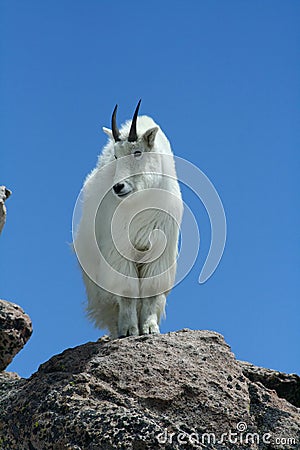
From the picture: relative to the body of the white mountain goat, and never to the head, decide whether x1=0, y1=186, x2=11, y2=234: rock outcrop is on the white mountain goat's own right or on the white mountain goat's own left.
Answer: on the white mountain goat's own right

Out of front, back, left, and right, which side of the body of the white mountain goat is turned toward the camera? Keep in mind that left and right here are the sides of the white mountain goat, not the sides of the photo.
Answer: front
